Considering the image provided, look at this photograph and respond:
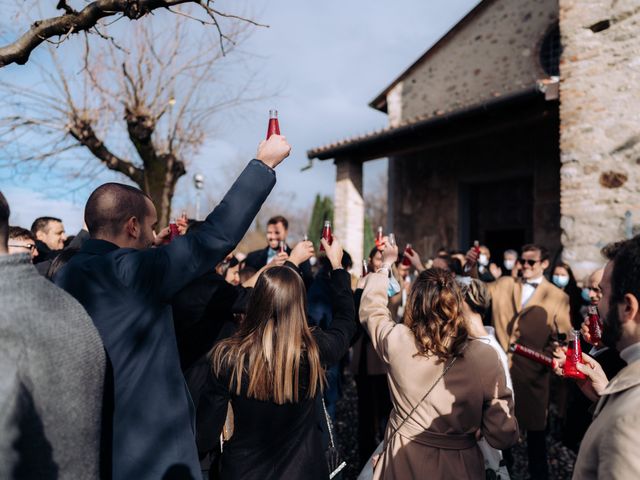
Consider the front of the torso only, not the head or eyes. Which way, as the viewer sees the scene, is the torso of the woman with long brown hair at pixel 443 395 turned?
away from the camera

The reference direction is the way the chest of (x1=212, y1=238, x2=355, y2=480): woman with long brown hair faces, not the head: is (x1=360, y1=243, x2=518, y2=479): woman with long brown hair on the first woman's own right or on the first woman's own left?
on the first woman's own right

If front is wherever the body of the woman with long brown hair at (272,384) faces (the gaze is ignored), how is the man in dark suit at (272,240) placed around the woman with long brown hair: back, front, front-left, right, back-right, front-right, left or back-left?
front

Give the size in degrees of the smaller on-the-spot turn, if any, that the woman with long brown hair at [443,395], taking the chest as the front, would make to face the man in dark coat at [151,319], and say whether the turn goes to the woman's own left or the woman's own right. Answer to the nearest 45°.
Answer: approximately 135° to the woman's own left

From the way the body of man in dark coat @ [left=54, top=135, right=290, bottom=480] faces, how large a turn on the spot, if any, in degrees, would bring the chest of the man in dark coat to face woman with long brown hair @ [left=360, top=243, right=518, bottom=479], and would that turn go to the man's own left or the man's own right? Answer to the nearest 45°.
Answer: approximately 45° to the man's own right

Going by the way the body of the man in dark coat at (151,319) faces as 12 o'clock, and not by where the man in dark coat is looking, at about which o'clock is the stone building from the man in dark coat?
The stone building is roughly at 12 o'clock from the man in dark coat.

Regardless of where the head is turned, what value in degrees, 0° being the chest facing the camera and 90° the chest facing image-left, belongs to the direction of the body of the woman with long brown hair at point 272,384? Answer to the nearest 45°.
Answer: approximately 180°

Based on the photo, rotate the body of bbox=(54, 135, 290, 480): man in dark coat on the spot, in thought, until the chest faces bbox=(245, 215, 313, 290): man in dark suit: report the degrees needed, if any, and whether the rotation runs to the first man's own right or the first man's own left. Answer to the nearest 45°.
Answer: approximately 45° to the first man's own left

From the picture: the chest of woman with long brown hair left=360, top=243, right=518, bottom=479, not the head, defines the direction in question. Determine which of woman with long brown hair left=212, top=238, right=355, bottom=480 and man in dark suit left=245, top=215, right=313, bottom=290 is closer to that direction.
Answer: the man in dark suit

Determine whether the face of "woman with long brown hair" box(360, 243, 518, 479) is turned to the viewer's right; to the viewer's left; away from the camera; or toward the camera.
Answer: away from the camera

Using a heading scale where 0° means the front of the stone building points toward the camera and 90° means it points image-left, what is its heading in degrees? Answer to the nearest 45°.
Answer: approximately 45°

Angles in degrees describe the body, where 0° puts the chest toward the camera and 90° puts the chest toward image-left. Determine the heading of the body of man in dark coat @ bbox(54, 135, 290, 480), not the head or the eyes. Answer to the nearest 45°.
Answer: approximately 225°

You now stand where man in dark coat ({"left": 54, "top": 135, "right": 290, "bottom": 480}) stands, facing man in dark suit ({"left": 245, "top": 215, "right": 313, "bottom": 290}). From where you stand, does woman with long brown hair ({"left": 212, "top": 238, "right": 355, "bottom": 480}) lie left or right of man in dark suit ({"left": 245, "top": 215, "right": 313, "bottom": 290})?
right

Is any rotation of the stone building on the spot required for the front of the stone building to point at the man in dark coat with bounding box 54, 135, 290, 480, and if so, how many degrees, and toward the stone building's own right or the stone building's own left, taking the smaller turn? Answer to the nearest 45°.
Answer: approximately 45° to the stone building's own left

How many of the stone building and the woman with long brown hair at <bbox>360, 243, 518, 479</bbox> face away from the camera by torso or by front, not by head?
1

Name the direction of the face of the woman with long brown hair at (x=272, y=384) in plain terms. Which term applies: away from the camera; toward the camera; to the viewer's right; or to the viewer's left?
away from the camera
